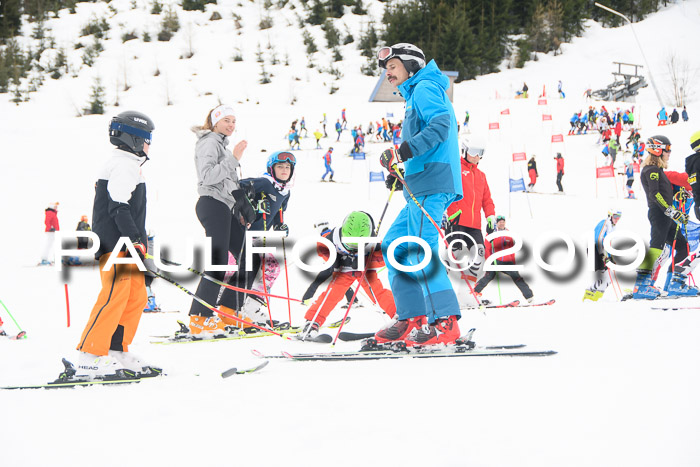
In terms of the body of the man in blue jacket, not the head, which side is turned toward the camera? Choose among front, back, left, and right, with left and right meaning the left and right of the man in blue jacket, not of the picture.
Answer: left

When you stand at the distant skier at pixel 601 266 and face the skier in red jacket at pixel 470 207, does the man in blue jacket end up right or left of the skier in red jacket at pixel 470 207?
left

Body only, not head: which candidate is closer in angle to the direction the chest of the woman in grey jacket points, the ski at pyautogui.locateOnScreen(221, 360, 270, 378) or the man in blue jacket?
the man in blue jacket

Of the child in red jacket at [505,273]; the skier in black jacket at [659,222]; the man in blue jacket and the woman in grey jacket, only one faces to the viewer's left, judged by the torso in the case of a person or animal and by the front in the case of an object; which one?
the man in blue jacket

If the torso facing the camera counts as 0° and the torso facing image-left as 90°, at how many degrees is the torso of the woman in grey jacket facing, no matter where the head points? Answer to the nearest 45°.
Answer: approximately 270°

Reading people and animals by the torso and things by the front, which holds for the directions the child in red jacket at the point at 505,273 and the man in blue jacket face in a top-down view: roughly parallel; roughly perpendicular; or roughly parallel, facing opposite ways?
roughly perpendicular

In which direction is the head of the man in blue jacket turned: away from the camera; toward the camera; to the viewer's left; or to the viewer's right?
to the viewer's left
